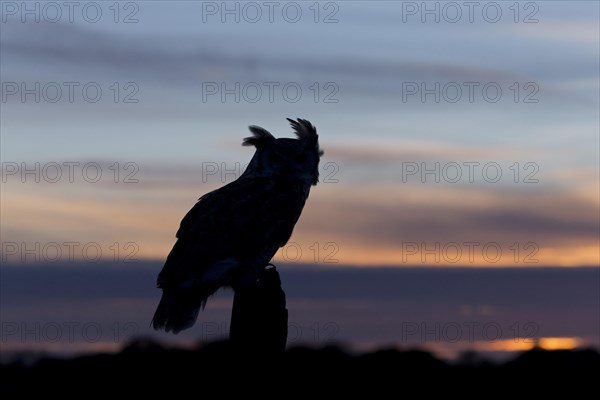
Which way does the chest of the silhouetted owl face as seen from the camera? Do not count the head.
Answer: to the viewer's right
